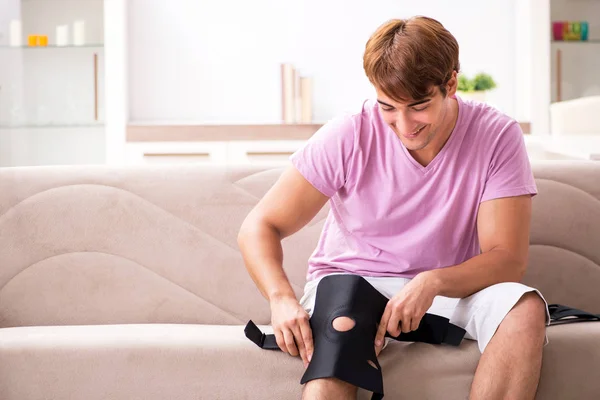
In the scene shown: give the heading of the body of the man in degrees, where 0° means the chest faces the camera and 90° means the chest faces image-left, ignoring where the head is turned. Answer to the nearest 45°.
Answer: approximately 0°

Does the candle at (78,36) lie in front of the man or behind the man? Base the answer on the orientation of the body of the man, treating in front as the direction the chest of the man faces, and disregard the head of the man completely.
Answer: behind
